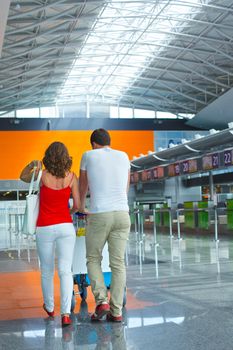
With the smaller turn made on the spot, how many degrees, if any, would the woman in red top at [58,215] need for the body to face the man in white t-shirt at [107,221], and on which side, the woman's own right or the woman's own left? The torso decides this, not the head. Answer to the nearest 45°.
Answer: approximately 90° to the woman's own right

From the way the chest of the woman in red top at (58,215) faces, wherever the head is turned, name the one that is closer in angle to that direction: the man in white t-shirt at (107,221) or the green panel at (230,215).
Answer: the green panel

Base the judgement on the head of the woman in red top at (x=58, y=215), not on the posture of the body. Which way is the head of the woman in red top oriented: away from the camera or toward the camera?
away from the camera

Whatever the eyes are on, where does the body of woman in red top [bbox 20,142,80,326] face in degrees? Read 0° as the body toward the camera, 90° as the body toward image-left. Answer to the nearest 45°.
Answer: approximately 180°

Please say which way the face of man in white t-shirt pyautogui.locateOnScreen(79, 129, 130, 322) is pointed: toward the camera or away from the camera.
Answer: away from the camera

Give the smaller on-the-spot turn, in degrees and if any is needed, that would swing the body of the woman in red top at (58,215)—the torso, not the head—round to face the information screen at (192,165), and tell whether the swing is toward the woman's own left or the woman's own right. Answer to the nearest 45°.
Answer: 0° — they already face it
